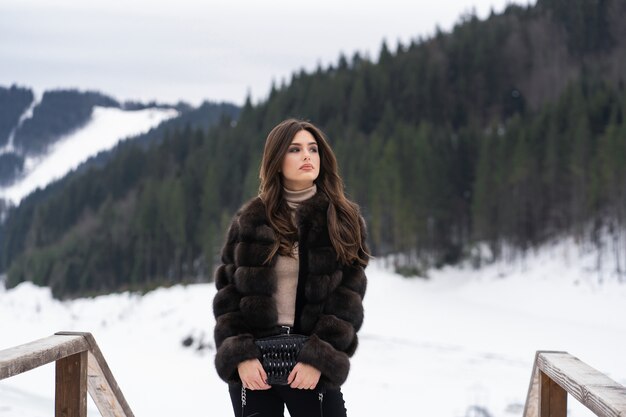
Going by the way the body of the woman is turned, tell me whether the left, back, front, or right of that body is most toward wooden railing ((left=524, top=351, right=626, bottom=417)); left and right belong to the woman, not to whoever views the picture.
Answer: left

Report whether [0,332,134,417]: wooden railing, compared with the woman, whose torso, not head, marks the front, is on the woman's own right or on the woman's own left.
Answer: on the woman's own right

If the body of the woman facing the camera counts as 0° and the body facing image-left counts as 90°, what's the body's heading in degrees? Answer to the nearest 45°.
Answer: approximately 0°
